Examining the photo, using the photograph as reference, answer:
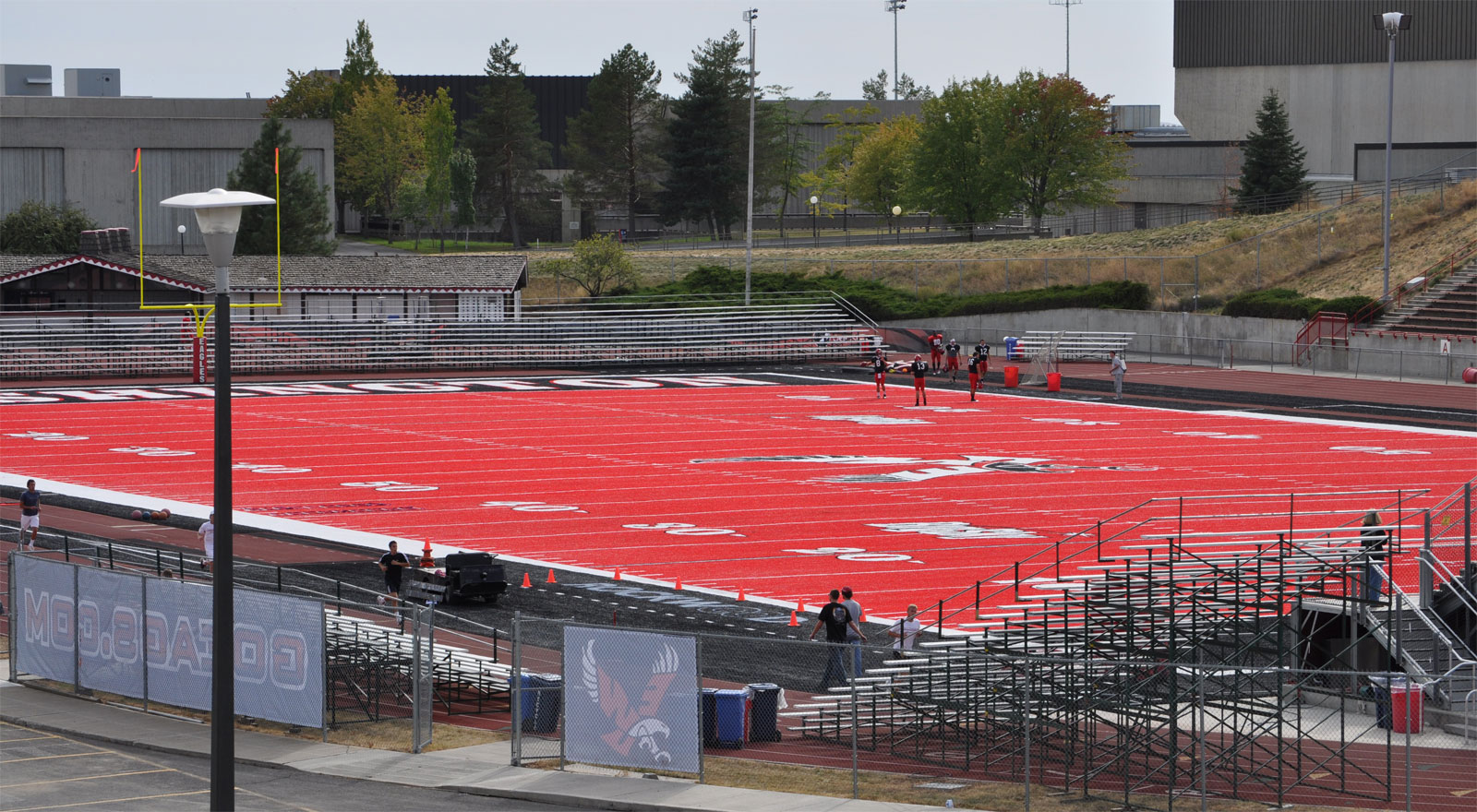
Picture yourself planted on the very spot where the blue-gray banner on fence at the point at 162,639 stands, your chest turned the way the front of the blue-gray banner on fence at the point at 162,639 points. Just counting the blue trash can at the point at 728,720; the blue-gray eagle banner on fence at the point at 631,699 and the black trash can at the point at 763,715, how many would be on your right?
3

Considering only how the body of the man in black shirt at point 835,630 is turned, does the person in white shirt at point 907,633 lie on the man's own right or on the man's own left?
on the man's own right

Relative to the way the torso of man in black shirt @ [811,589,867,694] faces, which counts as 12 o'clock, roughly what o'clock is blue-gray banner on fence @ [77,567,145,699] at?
The blue-gray banner on fence is roughly at 9 o'clock from the man in black shirt.

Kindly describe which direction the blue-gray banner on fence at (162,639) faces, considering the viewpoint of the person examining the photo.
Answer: facing away from the viewer and to the right of the viewer

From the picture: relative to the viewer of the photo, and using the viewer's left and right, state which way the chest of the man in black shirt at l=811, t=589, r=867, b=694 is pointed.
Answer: facing away from the viewer

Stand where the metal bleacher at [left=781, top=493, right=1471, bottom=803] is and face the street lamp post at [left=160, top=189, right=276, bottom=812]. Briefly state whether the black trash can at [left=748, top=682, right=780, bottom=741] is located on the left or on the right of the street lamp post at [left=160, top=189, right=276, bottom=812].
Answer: right

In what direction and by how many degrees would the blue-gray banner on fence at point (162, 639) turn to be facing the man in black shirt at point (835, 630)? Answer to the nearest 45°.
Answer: approximately 45° to its right

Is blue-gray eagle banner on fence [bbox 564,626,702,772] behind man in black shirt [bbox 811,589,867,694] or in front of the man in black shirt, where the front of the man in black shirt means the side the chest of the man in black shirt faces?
behind

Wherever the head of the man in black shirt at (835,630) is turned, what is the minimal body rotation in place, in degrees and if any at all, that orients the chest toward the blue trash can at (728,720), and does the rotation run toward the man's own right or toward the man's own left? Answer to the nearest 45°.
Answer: approximately 180°
